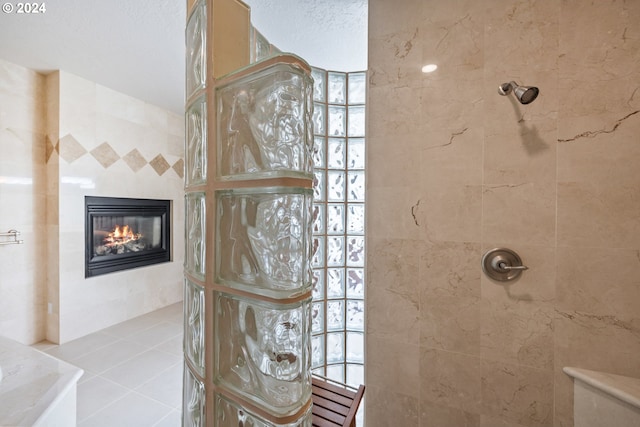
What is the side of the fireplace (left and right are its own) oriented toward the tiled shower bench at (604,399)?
front

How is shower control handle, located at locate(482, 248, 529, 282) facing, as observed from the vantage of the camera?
facing the viewer

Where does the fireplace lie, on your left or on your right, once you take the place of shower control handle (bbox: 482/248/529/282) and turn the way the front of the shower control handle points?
on your right

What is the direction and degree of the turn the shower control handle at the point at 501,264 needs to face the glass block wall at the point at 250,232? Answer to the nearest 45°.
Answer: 0° — it already faces it

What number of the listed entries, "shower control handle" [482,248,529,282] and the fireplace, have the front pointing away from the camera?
0

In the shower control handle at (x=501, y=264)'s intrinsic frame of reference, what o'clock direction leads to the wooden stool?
The wooden stool is roughly at 2 o'clock from the shower control handle.

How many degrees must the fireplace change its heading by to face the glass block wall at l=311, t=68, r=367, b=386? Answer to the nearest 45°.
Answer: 0° — it already faces it

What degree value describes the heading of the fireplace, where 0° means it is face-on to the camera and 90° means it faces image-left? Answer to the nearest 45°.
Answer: approximately 315°

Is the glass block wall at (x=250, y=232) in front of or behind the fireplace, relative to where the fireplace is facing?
in front
